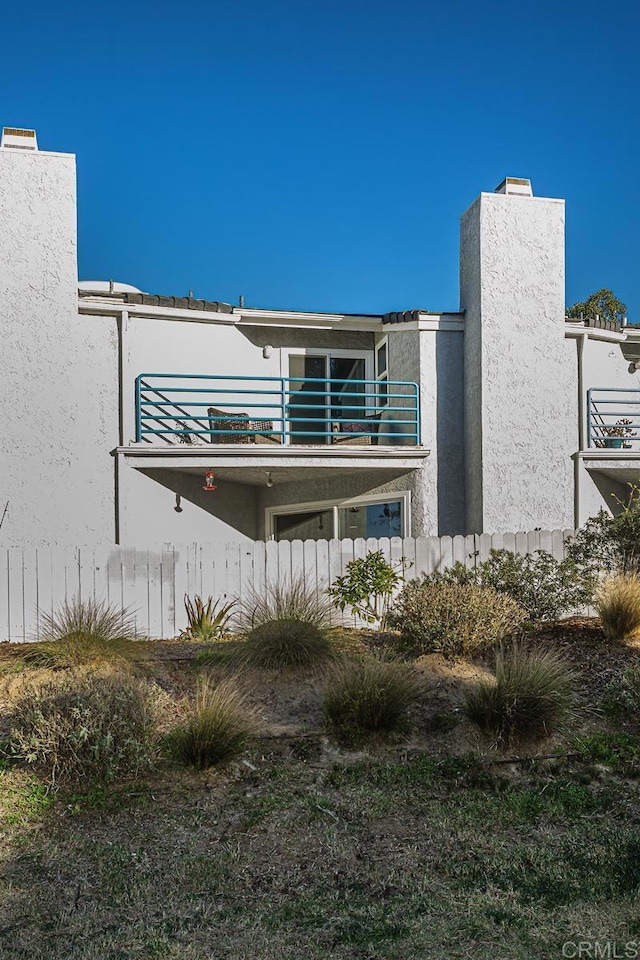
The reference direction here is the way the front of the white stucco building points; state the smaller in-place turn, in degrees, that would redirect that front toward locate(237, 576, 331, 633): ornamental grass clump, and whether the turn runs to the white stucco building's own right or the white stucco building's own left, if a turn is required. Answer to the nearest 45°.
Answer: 0° — it already faces it

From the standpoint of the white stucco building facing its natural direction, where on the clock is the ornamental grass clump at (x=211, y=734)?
The ornamental grass clump is roughly at 12 o'clock from the white stucco building.

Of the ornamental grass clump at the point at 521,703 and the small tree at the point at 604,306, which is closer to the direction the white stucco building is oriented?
the ornamental grass clump

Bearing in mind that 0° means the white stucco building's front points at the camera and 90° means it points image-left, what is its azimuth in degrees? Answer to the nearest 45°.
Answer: approximately 0°

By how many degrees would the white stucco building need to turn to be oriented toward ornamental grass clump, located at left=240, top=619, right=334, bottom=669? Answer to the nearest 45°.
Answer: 0° — it already faces it
